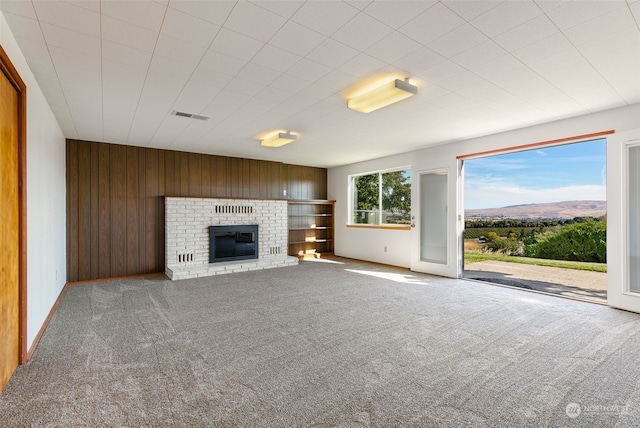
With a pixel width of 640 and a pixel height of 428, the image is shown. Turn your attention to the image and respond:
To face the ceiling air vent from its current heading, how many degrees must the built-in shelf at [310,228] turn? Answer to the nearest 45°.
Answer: approximately 45° to its right

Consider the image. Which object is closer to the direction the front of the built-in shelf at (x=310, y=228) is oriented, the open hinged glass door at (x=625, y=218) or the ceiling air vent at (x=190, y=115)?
the open hinged glass door

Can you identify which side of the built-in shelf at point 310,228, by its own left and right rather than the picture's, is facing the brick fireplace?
right

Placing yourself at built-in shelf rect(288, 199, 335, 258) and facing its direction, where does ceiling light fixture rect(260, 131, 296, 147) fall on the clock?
The ceiling light fixture is roughly at 2 o'clock from the built-in shelf.

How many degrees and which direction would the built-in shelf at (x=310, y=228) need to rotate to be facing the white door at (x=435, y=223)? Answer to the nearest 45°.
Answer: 0° — it already faces it

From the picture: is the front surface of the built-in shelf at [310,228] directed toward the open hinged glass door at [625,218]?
yes

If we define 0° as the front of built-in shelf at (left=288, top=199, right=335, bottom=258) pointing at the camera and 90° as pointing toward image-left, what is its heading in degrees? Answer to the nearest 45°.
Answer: approximately 315°
